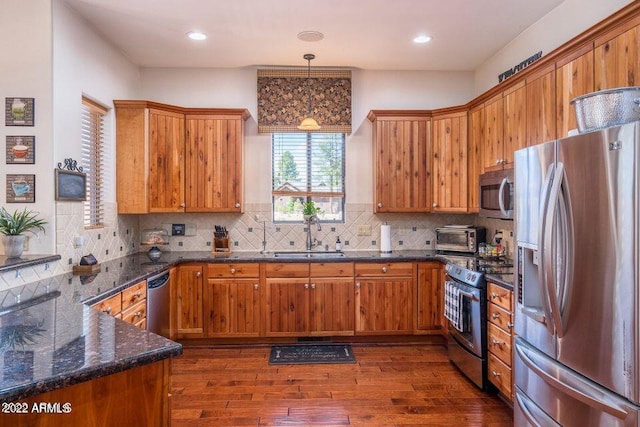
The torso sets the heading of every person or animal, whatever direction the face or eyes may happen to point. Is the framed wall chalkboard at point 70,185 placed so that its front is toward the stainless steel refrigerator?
yes

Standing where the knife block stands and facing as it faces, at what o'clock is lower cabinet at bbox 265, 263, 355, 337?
The lower cabinet is roughly at 10 o'clock from the knife block.

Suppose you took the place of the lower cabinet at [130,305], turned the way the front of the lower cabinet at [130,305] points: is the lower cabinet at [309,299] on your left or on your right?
on your left

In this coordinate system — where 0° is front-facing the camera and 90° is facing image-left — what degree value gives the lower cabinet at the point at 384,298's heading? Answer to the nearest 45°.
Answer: approximately 0°

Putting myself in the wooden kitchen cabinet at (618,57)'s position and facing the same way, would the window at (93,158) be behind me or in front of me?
in front

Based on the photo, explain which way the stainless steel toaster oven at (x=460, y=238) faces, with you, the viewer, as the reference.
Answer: facing the viewer and to the left of the viewer

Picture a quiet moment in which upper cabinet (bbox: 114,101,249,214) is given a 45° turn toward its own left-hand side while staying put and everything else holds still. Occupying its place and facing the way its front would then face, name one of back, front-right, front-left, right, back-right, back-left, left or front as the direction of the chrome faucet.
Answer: front-left

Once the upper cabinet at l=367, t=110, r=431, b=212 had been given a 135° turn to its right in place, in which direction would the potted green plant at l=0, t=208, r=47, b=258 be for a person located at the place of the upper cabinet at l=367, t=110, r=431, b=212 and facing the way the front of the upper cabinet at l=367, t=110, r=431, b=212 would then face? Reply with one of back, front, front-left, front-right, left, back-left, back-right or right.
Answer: left
